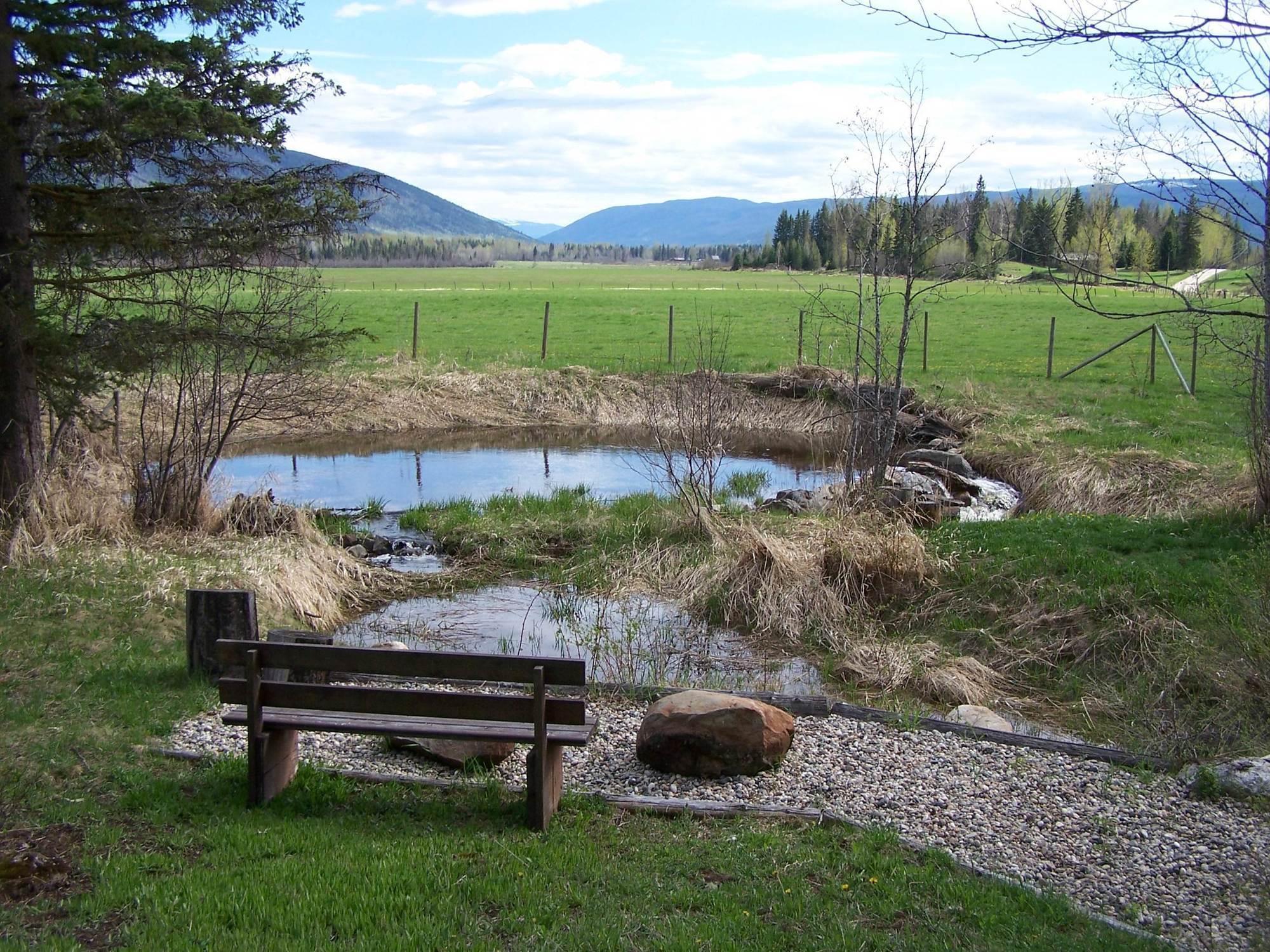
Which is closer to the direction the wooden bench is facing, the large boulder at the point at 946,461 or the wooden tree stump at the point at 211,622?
the large boulder

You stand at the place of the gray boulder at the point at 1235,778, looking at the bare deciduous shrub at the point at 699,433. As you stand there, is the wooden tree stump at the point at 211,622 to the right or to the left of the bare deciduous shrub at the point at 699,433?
left

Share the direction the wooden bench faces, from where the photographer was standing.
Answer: facing away from the viewer and to the right of the viewer

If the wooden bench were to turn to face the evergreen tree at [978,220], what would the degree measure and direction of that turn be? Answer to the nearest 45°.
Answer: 0° — it already faces it

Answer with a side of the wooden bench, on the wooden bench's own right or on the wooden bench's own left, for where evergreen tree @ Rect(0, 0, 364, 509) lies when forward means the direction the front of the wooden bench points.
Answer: on the wooden bench's own left

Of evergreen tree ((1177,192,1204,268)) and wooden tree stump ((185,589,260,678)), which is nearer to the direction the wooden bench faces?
the evergreen tree

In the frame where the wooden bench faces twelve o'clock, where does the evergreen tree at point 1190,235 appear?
The evergreen tree is roughly at 1 o'clock from the wooden bench.
